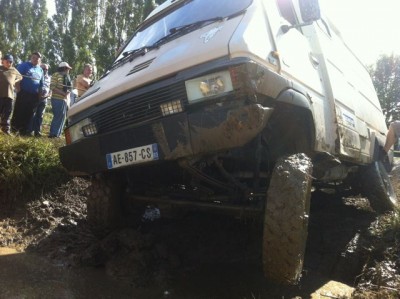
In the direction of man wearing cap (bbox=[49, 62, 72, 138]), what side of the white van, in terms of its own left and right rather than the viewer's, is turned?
right

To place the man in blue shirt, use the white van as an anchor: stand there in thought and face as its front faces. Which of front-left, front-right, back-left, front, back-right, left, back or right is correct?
right

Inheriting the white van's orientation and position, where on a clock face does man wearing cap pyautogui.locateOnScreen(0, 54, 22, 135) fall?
The man wearing cap is roughly at 3 o'clock from the white van.

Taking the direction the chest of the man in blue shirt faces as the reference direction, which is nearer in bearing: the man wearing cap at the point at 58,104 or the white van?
the white van

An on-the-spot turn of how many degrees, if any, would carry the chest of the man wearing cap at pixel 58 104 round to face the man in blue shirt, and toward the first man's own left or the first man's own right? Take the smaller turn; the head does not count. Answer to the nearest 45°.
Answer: approximately 135° to the first man's own right

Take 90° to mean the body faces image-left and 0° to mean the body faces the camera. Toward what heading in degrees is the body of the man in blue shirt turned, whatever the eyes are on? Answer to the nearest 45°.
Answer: approximately 315°

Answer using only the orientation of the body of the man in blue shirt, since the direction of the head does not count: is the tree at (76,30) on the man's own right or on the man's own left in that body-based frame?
on the man's own left

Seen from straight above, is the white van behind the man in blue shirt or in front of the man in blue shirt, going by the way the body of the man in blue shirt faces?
in front
